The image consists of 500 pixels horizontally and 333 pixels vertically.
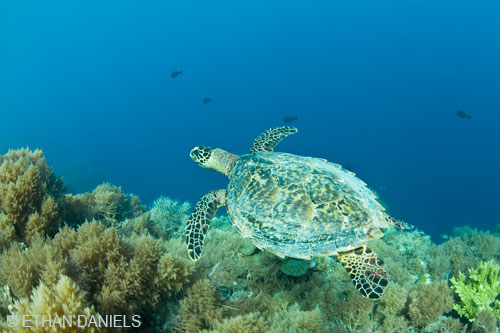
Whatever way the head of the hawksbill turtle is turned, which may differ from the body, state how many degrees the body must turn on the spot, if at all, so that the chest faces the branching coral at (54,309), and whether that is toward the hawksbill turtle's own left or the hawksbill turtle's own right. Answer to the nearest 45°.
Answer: approximately 90° to the hawksbill turtle's own left

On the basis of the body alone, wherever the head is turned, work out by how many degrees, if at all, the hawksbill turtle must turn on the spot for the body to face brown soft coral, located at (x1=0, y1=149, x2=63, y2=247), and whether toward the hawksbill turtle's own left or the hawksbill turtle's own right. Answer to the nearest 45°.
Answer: approximately 45° to the hawksbill turtle's own left

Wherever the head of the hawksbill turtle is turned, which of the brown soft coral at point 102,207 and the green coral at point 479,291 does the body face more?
the brown soft coral

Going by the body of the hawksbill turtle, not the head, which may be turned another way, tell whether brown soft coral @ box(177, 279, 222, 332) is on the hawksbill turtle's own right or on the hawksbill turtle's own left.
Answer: on the hawksbill turtle's own left

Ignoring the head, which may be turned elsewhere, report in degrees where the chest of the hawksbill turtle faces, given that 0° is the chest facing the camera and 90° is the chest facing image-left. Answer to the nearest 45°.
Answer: approximately 135°
